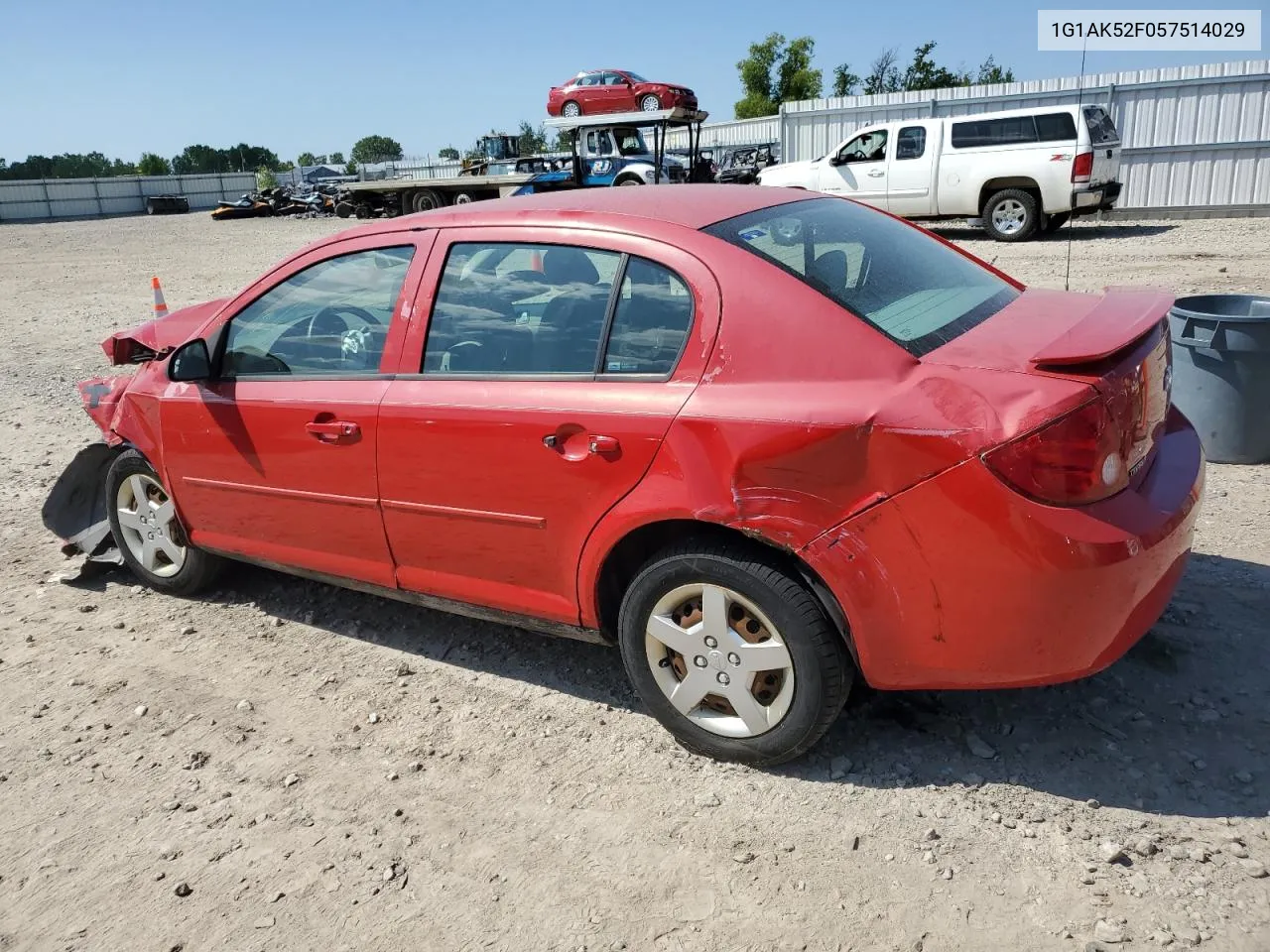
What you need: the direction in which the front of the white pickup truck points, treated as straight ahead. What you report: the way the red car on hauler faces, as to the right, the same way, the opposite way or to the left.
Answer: the opposite way

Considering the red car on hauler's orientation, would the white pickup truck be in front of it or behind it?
in front

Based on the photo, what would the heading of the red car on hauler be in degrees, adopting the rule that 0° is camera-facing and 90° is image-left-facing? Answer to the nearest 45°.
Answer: approximately 315°

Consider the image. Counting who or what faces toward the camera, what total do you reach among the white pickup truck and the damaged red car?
0

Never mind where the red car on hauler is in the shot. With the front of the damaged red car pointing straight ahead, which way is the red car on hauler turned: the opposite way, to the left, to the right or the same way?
the opposite way

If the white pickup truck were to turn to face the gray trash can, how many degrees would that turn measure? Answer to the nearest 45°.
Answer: approximately 135° to its left

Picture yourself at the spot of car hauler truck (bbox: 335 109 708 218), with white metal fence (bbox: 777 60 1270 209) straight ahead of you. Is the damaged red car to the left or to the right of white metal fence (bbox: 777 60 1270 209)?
right

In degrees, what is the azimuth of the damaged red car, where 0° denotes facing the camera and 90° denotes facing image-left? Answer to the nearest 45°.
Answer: approximately 135°

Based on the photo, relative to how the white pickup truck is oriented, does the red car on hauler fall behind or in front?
in front

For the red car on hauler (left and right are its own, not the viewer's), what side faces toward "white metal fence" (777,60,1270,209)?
front

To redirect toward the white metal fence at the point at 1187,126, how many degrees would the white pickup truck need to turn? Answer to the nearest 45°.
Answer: approximately 90° to its right
